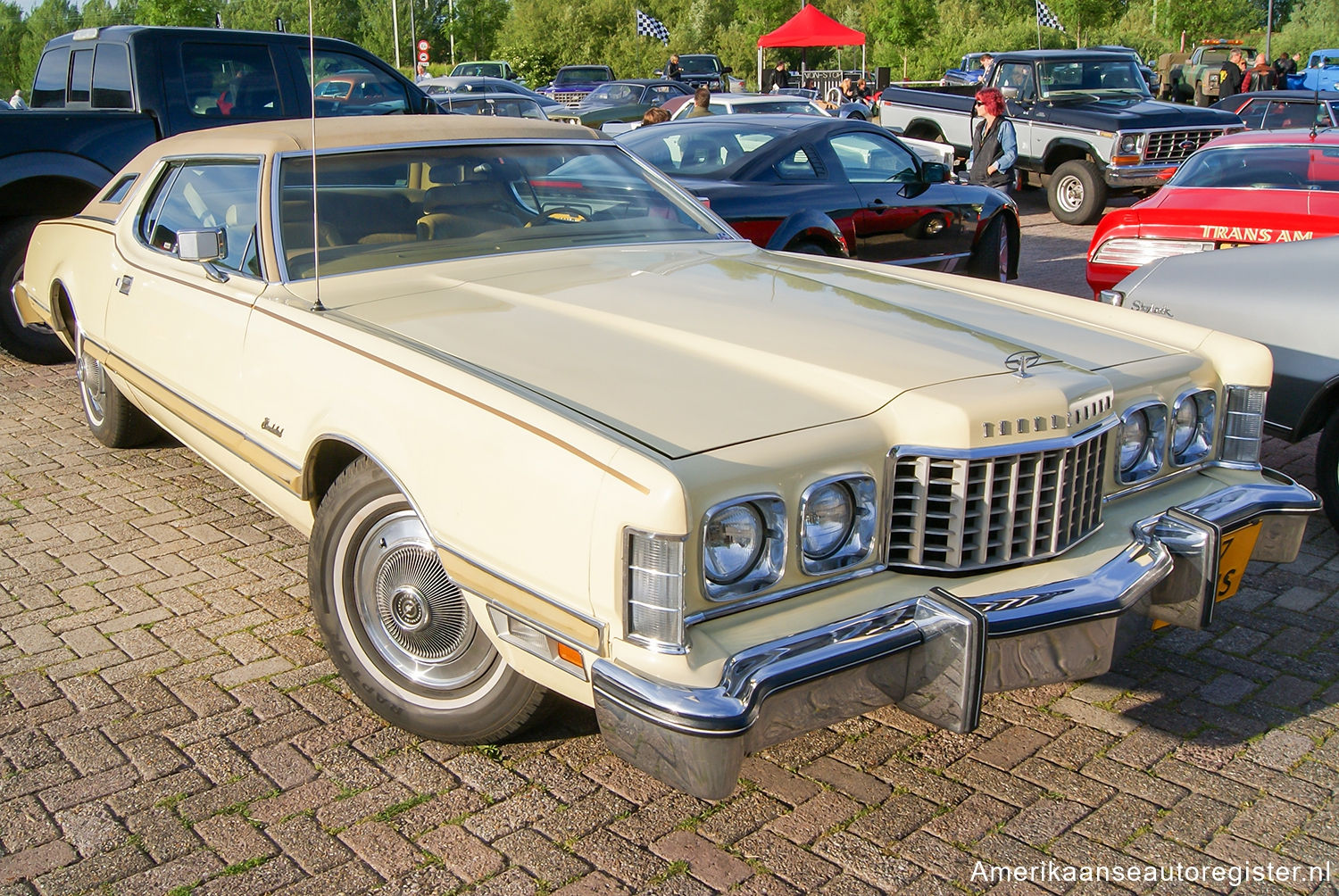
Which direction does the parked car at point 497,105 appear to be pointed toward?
to the viewer's right

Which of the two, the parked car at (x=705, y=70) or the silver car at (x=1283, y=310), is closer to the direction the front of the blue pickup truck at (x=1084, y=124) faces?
the silver car

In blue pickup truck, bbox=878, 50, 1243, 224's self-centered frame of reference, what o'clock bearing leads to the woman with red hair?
The woman with red hair is roughly at 2 o'clock from the blue pickup truck.

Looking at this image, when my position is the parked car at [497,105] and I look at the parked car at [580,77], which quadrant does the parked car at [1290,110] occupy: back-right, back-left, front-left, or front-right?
back-right

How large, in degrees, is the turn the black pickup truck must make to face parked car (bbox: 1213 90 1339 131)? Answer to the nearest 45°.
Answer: approximately 45° to its right

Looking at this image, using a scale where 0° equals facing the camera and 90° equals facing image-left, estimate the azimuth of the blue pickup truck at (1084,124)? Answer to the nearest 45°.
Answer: approximately 315°

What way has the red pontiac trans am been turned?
away from the camera

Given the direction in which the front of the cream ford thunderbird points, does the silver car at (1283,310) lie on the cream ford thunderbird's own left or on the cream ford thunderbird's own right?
on the cream ford thunderbird's own left

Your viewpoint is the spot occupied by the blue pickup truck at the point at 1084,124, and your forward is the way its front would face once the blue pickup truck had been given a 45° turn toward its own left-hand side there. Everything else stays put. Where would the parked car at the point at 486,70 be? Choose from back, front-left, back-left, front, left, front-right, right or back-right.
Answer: back-left

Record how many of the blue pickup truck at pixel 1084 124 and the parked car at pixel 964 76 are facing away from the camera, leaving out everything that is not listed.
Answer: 0

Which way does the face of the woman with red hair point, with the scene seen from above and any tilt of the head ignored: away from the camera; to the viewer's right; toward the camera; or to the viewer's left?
to the viewer's left

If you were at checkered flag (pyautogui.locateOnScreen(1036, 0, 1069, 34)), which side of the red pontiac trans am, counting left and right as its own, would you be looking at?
front
